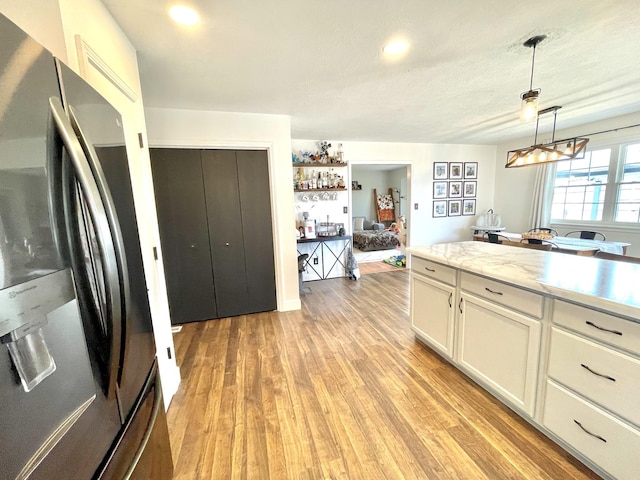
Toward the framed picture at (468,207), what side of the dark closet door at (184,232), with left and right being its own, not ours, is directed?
left

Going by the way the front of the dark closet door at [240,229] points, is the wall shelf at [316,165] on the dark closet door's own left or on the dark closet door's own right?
on the dark closet door's own left

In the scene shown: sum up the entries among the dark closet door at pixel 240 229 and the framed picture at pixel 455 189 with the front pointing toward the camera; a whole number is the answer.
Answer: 2

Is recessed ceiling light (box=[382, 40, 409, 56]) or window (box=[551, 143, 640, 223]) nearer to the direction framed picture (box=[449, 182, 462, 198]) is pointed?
the recessed ceiling light

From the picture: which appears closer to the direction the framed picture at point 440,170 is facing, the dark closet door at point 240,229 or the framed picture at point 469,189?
the dark closet door

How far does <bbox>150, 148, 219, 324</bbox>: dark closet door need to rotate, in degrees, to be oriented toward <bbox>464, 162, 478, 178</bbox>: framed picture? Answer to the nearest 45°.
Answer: approximately 90° to its left

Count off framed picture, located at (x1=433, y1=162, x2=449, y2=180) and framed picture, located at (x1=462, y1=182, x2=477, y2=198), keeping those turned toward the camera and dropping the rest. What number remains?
2

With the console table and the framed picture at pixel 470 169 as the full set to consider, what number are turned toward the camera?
2

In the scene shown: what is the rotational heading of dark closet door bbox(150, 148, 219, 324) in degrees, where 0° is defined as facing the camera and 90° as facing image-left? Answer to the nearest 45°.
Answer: approximately 0°

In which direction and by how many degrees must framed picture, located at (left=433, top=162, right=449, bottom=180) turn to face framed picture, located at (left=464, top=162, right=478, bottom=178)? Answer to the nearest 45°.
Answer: approximately 135° to its left

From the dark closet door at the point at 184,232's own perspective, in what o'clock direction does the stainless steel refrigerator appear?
The stainless steel refrigerator is roughly at 12 o'clock from the dark closet door.

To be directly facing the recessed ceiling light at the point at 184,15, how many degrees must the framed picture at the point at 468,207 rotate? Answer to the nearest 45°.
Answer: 0° — it already faces it
